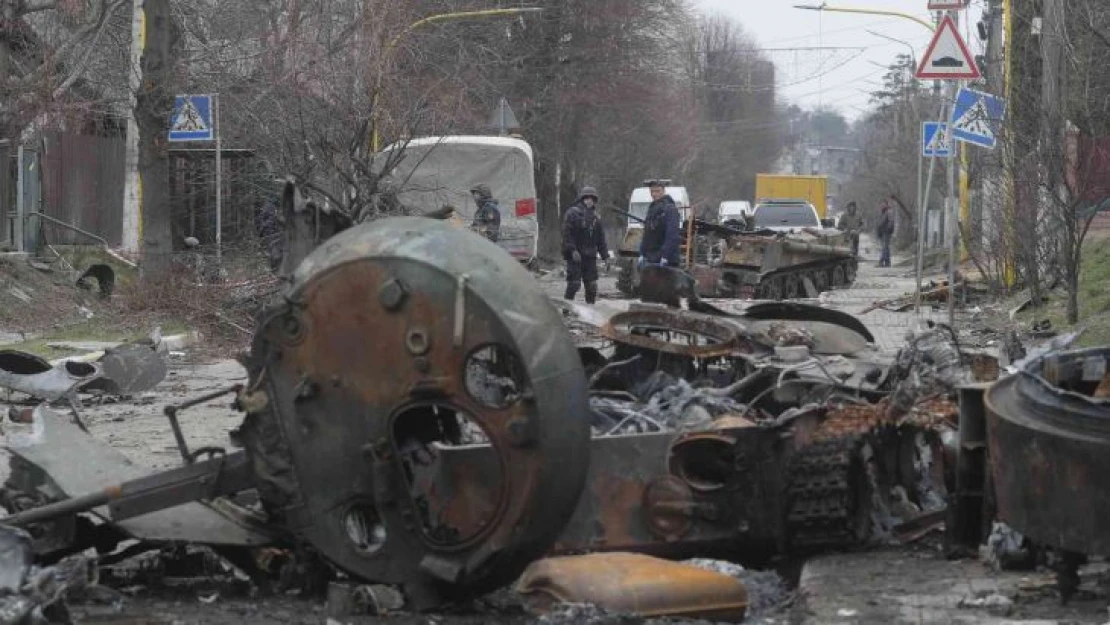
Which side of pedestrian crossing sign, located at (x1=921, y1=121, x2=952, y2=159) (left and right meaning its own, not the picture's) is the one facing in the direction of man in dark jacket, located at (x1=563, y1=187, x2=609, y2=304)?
right

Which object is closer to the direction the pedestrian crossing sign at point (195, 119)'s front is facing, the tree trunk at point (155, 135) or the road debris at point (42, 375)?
the road debris

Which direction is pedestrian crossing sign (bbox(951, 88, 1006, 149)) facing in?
toward the camera

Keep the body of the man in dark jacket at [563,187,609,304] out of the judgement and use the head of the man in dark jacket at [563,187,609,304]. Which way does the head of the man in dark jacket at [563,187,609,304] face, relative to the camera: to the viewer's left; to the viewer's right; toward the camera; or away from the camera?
toward the camera

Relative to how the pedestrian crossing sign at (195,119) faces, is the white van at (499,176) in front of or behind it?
behind

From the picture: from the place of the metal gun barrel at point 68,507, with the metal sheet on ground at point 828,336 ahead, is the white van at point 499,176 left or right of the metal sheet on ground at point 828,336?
left

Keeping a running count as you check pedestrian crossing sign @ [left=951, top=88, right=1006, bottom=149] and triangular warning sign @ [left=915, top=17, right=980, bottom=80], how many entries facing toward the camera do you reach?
2

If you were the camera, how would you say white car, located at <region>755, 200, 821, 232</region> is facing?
facing the viewer

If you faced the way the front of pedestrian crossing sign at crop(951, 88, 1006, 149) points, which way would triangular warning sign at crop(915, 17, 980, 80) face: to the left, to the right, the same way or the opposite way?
the same way

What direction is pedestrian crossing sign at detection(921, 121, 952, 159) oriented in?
toward the camera

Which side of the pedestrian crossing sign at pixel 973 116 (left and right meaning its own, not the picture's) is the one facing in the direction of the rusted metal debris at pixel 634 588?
front

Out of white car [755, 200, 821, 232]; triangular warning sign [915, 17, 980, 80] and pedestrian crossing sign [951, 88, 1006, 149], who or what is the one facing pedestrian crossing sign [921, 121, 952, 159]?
the white car

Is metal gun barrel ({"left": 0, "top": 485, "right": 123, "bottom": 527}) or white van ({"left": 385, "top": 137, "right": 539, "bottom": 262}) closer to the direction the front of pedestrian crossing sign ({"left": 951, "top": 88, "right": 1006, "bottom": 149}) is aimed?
the metal gun barrel

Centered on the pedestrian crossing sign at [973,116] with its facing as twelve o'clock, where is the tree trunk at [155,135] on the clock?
The tree trunk is roughly at 3 o'clock from the pedestrian crossing sign.

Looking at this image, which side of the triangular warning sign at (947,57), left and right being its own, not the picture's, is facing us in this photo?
front

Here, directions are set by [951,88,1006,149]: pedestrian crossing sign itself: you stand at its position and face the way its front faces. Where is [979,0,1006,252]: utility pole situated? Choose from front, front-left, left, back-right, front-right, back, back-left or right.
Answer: back
